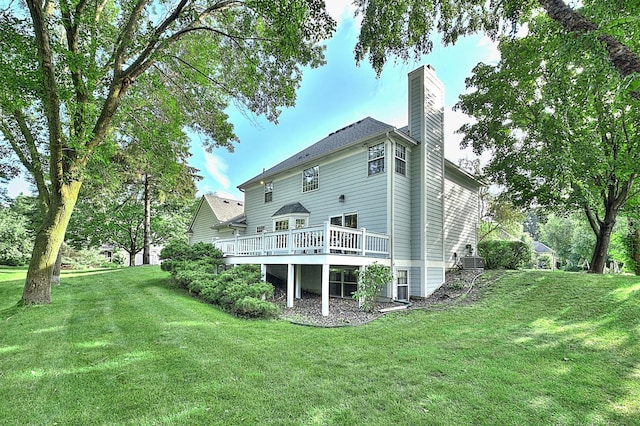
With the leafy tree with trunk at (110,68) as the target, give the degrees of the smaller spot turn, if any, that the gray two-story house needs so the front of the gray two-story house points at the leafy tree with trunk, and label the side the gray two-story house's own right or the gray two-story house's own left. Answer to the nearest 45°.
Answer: approximately 180°

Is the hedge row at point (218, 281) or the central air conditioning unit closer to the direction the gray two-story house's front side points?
the central air conditioning unit

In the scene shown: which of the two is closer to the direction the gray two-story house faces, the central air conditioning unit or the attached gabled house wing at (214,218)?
the central air conditioning unit

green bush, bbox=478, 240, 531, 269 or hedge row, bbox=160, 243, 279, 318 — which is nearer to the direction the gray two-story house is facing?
the green bush

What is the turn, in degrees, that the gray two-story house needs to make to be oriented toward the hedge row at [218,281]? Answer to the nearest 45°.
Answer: approximately 135° to its left

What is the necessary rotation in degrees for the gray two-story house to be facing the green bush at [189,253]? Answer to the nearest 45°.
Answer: approximately 135° to its left

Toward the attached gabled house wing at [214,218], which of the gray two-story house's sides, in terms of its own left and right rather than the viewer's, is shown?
left

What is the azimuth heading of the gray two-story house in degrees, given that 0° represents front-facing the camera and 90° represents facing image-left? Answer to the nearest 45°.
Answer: approximately 225°
